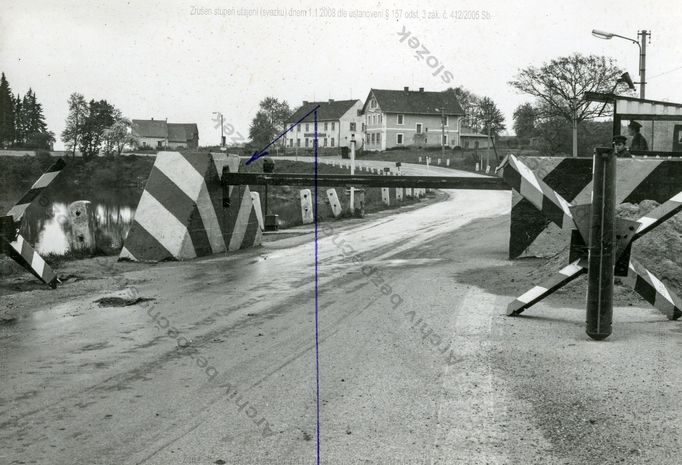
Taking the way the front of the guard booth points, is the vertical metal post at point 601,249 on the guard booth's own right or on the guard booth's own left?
on the guard booth's own left

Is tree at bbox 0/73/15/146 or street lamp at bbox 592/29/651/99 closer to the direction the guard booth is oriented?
the tree

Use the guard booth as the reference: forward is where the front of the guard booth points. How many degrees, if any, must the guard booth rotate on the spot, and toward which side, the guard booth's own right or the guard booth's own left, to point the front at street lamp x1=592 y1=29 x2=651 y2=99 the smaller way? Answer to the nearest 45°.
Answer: approximately 90° to the guard booth's own right

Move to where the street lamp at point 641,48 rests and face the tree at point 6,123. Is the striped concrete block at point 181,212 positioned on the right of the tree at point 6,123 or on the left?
left

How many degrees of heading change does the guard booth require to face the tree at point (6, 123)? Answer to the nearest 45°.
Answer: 0° — it already faces it

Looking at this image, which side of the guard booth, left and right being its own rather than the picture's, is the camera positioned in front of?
left

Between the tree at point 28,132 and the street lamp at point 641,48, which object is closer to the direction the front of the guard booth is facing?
the tree
